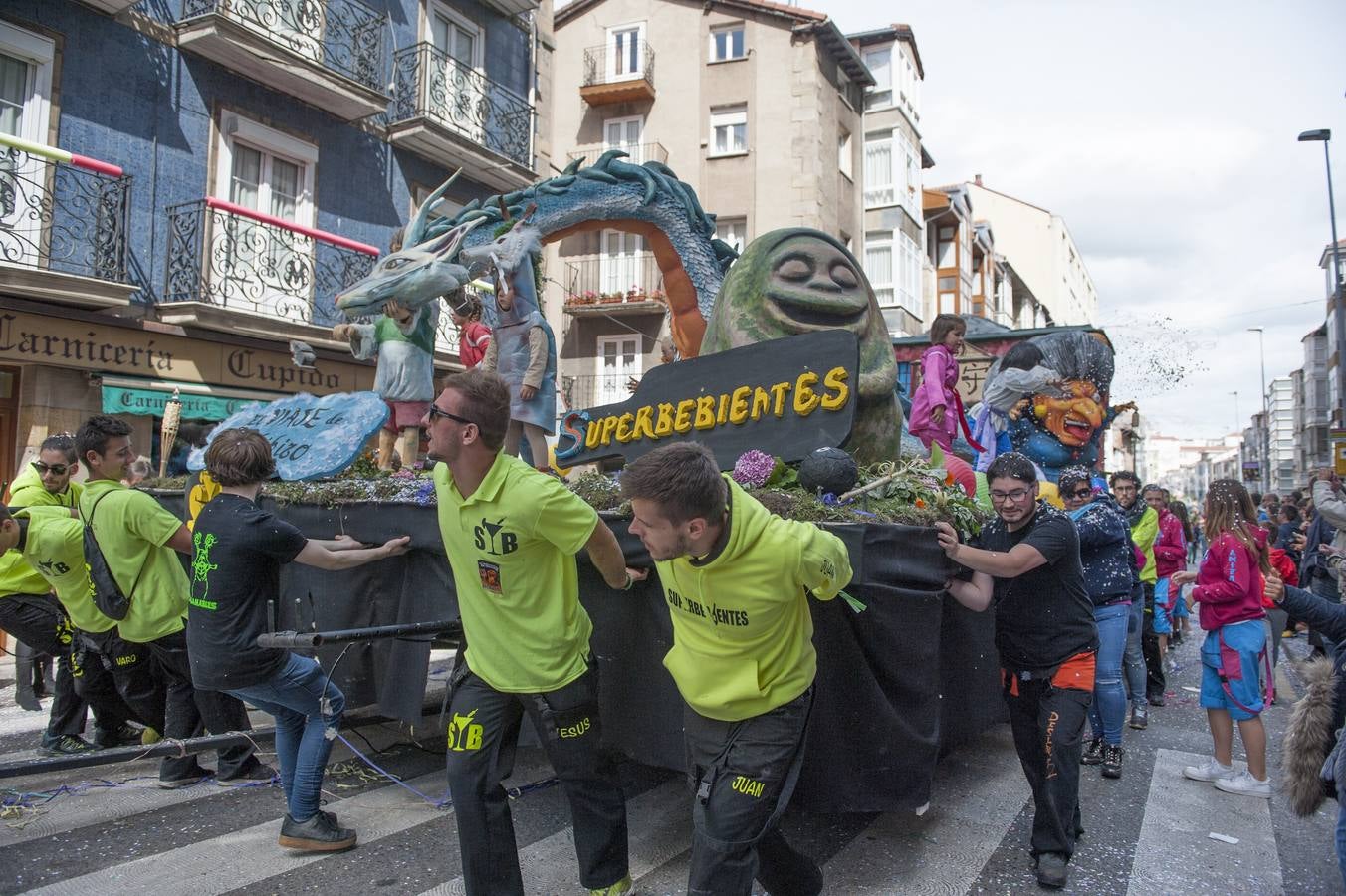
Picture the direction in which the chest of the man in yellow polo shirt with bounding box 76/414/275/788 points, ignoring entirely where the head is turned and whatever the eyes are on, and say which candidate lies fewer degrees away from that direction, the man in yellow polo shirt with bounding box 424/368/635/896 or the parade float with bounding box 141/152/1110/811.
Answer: the parade float

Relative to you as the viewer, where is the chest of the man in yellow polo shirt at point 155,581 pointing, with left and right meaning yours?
facing to the right of the viewer

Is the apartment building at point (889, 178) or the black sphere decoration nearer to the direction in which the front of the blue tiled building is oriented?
the black sphere decoration

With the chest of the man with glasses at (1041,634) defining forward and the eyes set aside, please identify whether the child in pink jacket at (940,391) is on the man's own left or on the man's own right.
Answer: on the man's own right

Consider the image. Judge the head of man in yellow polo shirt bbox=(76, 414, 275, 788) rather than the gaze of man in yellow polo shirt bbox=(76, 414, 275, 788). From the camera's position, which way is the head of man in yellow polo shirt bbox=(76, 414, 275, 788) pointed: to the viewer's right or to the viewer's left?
to the viewer's right

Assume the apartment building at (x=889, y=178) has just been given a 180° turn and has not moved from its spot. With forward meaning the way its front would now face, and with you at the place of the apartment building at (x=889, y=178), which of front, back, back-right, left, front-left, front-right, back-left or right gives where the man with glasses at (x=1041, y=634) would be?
back-left

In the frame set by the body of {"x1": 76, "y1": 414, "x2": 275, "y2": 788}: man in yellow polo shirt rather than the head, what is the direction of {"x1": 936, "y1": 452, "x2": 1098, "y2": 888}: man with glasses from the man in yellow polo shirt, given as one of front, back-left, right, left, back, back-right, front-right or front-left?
front-right
